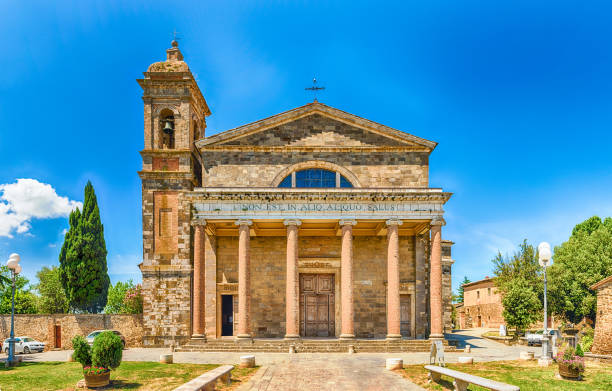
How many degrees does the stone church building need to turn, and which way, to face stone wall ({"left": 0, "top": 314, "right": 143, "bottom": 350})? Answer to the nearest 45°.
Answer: approximately 90° to its right

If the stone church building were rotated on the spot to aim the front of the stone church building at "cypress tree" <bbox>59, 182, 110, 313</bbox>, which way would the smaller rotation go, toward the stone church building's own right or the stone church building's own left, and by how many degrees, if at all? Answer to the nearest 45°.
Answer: approximately 135° to the stone church building's own right

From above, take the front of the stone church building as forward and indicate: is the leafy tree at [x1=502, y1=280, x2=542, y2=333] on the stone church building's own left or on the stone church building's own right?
on the stone church building's own left

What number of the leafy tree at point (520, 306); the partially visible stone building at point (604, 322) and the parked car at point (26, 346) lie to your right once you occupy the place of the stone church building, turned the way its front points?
1

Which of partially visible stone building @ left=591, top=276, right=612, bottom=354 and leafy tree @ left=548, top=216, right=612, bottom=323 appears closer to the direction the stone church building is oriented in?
the partially visible stone building

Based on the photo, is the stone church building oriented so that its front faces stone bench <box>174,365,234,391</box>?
yes

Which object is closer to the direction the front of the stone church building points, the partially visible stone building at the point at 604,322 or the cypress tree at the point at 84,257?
the partially visible stone building

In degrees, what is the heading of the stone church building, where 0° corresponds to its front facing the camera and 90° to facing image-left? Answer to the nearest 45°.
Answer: approximately 0°

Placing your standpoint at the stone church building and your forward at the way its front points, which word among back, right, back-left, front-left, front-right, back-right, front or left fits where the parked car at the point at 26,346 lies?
right
